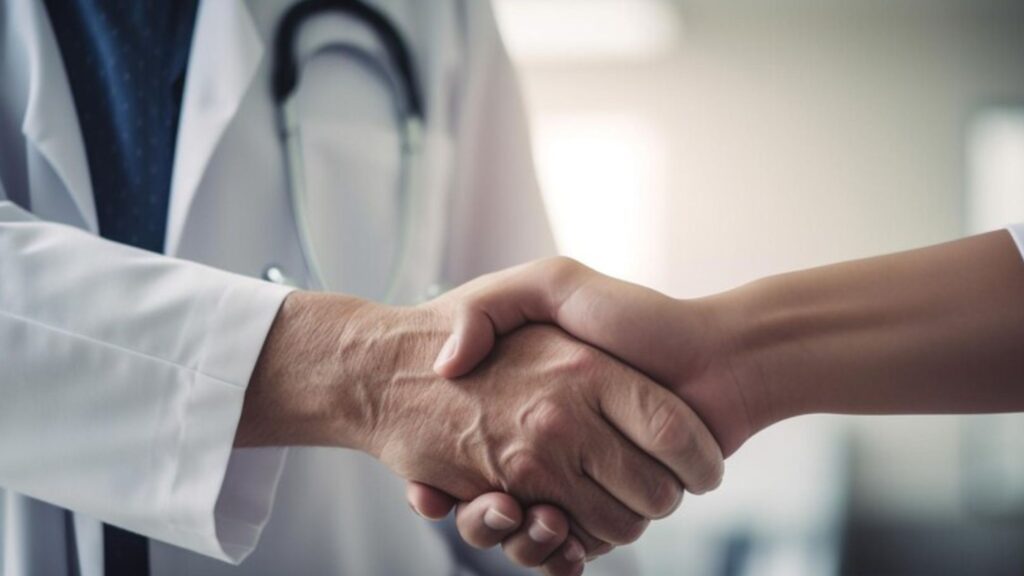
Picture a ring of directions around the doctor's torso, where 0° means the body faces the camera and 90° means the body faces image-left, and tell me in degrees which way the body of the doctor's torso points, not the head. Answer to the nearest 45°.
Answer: approximately 0°
